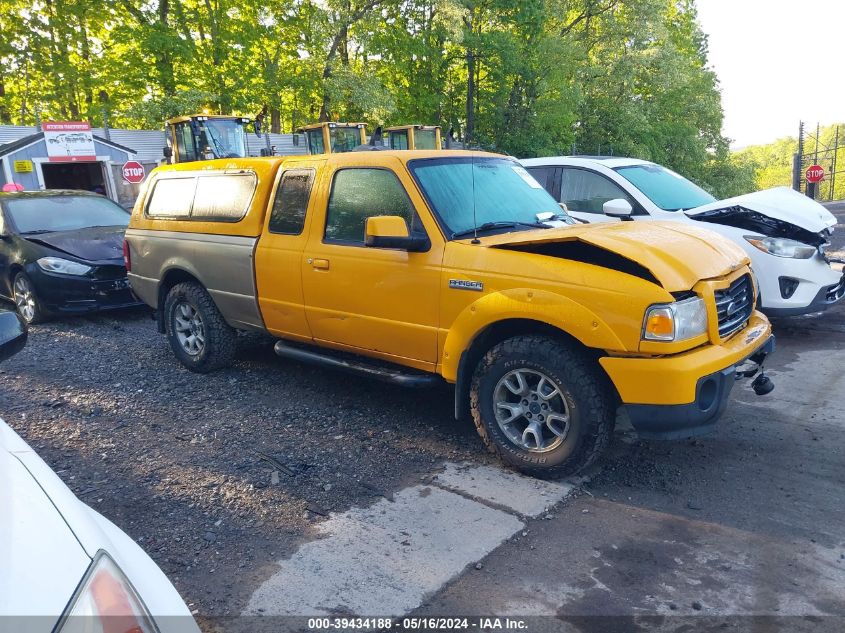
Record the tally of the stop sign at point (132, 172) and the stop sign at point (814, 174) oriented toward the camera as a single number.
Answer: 2

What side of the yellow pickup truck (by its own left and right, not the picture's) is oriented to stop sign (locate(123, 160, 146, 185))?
back

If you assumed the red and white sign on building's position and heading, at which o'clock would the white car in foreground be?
The white car in foreground is roughly at 12 o'clock from the red and white sign on building.

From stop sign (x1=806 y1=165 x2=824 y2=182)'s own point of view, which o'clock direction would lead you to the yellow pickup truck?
The yellow pickup truck is roughly at 12 o'clock from the stop sign.

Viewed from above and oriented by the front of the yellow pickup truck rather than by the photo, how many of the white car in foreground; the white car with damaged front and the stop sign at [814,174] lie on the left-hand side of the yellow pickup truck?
2

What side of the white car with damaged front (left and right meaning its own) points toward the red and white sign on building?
back

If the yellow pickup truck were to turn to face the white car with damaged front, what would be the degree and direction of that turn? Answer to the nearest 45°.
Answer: approximately 90° to its left
